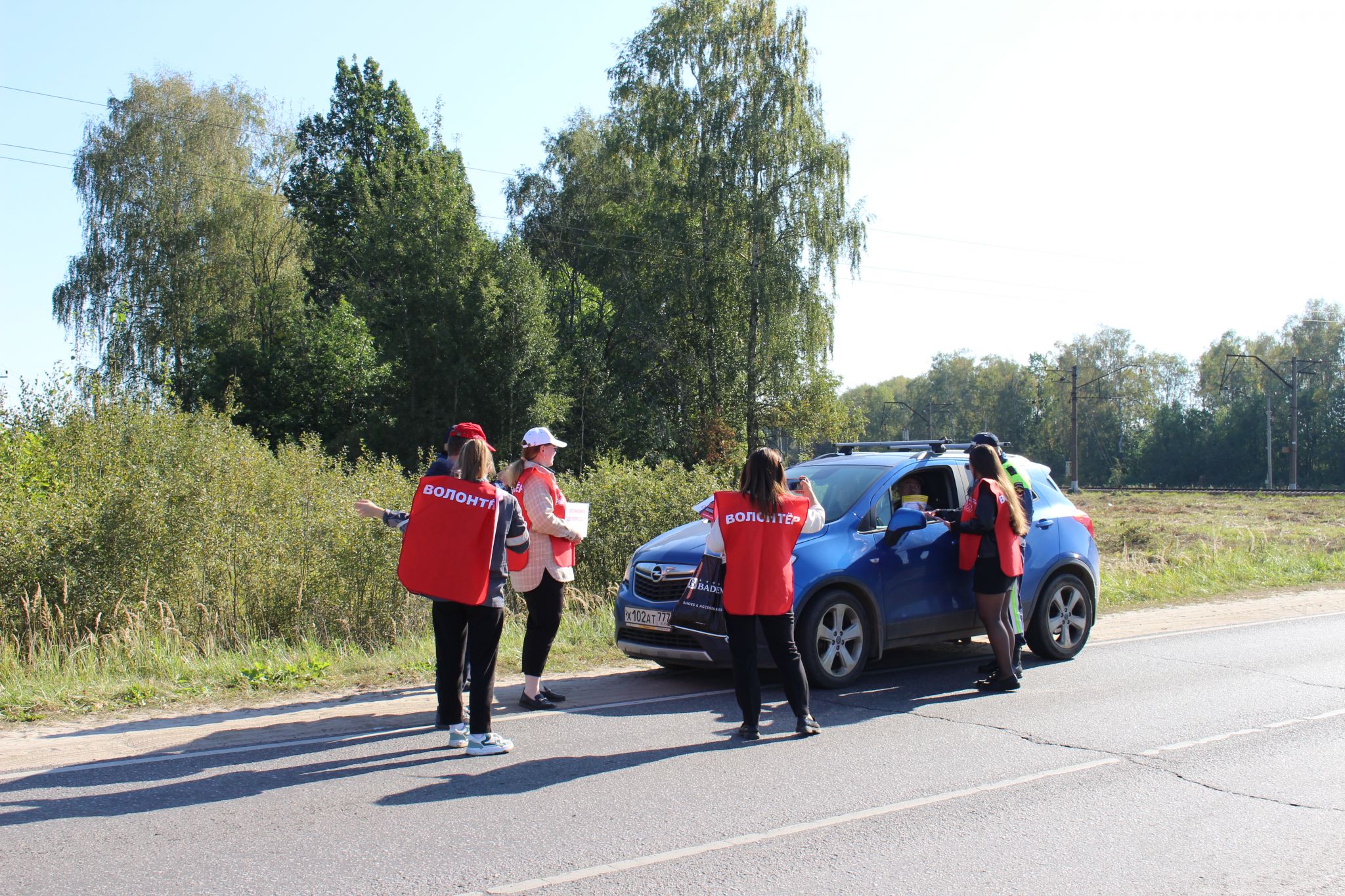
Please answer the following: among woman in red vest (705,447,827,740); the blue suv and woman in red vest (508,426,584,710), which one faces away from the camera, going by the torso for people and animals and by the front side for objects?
woman in red vest (705,447,827,740)

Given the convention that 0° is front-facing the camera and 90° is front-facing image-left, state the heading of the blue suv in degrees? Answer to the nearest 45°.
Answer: approximately 45°

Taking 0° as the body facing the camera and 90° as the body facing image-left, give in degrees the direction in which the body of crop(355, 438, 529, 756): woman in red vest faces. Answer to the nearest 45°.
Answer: approximately 225°

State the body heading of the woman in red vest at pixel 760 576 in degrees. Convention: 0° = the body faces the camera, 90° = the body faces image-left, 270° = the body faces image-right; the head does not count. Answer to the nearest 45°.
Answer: approximately 180°

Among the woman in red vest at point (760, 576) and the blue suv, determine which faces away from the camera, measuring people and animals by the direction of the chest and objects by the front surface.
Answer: the woman in red vest

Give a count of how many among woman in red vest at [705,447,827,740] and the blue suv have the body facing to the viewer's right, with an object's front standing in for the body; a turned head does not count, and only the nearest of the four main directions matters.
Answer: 0

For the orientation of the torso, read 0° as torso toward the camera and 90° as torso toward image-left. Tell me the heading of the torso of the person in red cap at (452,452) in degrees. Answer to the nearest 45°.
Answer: approximately 225°

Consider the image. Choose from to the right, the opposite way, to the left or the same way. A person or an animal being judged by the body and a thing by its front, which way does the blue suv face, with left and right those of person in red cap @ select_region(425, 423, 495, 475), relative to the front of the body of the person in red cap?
the opposite way

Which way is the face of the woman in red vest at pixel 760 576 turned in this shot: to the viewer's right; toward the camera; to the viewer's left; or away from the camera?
away from the camera

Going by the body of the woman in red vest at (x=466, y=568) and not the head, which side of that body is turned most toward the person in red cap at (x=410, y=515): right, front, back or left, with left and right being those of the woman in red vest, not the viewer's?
left

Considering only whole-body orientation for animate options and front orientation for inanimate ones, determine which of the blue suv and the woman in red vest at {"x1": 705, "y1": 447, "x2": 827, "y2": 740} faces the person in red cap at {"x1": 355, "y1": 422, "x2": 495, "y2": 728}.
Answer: the blue suv
